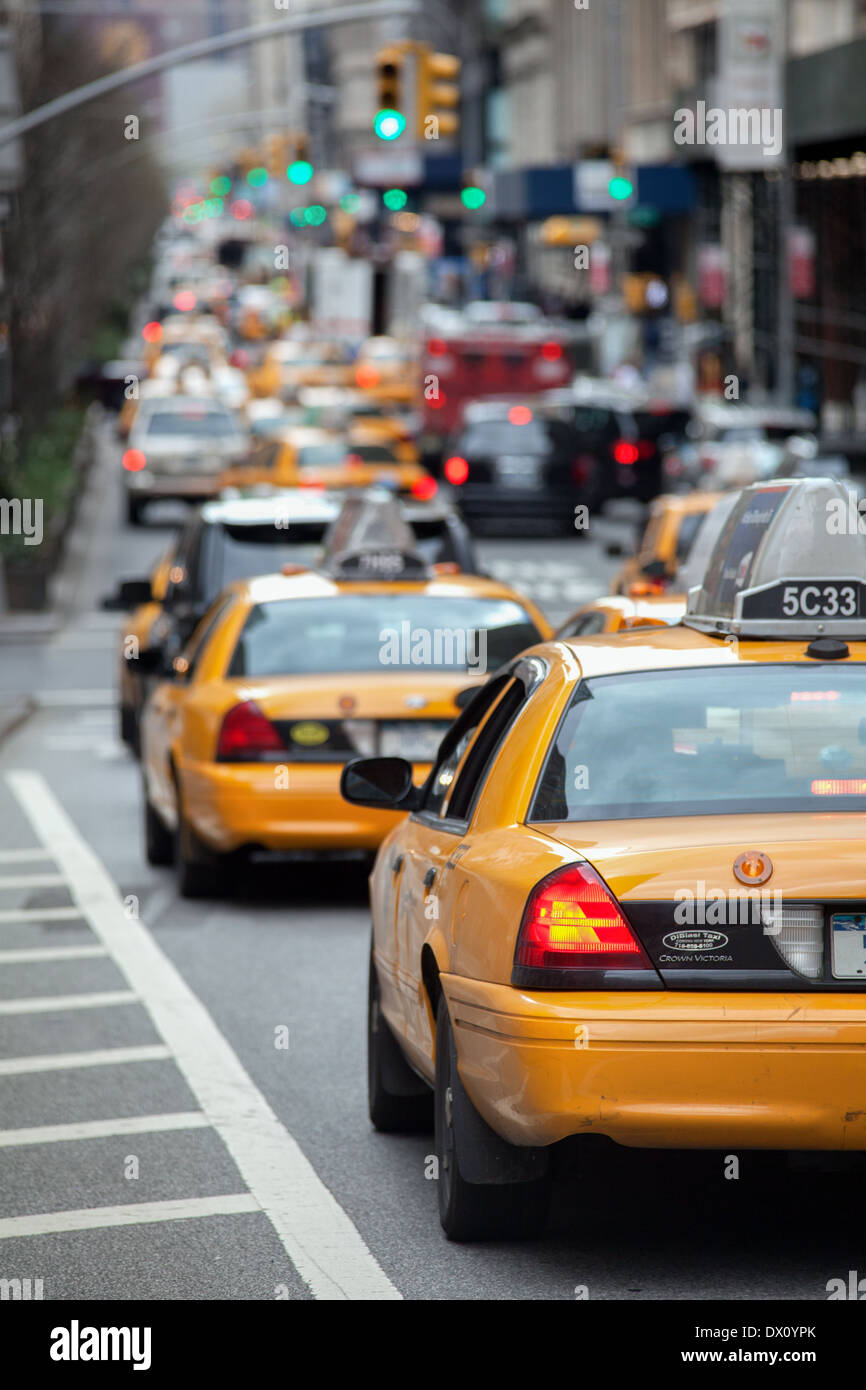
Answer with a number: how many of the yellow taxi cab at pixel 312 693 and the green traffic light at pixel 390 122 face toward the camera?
1

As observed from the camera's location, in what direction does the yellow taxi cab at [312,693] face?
facing away from the viewer

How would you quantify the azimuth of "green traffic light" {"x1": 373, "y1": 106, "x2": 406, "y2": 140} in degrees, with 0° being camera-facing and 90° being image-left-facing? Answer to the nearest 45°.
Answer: approximately 0°

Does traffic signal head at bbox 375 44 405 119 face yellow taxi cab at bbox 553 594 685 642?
yes

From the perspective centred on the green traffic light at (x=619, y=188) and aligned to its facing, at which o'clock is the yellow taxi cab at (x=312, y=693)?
The yellow taxi cab is roughly at 12 o'clock from the green traffic light.

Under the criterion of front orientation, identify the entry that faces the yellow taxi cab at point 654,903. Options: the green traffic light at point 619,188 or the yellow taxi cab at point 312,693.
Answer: the green traffic light

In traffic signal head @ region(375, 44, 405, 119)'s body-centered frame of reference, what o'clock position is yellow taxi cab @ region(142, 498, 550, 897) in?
The yellow taxi cab is roughly at 12 o'clock from the traffic signal head.

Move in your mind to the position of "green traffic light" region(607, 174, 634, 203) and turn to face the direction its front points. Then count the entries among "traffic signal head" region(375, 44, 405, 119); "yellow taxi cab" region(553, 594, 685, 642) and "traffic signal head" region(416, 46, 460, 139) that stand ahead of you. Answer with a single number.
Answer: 3

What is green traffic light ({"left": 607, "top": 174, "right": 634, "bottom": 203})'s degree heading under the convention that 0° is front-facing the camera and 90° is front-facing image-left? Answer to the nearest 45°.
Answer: approximately 0°
